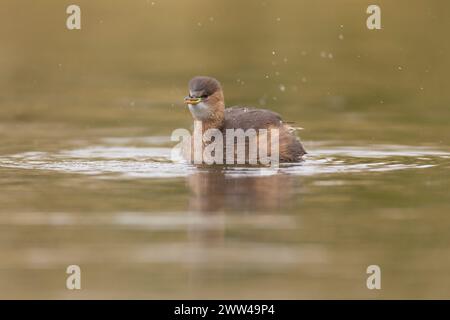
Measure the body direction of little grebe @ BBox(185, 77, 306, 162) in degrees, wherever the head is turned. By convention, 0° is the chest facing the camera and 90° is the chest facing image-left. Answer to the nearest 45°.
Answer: approximately 90°
